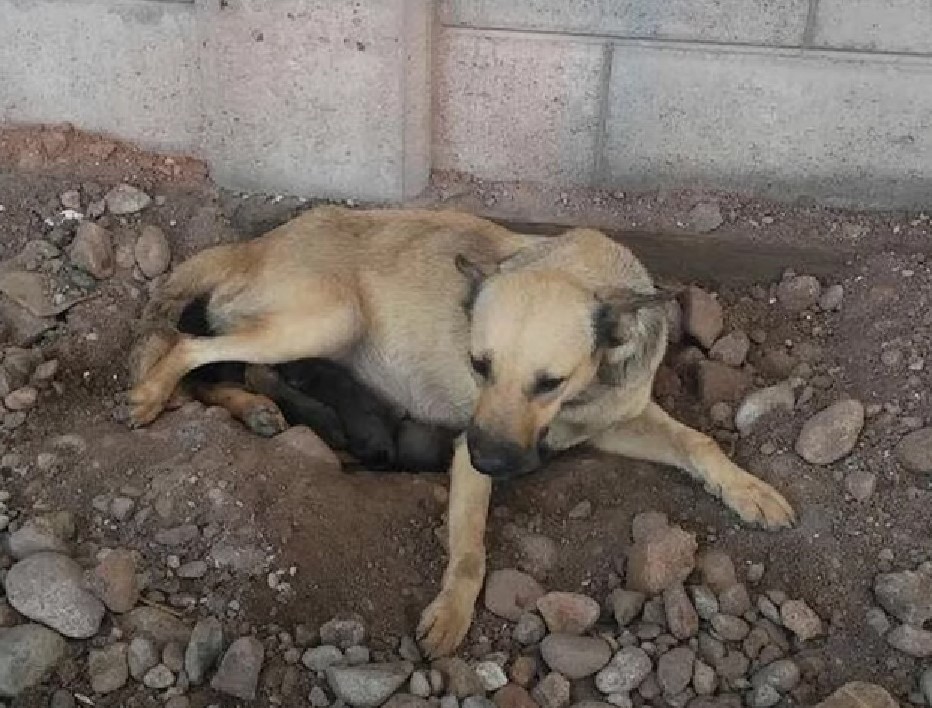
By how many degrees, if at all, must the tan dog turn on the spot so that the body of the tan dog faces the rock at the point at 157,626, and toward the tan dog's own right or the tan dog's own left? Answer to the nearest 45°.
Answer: approximately 90° to the tan dog's own right

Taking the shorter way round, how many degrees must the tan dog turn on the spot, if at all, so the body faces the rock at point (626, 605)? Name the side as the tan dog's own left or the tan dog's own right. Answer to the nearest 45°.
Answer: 0° — it already faces it

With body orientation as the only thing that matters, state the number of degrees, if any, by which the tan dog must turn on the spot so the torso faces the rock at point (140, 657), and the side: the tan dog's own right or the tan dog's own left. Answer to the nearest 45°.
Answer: approximately 90° to the tan dog's own right

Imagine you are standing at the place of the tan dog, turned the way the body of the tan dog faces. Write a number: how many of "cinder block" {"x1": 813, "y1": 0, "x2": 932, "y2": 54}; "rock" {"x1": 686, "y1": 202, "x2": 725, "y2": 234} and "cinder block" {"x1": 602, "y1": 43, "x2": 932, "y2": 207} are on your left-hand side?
3

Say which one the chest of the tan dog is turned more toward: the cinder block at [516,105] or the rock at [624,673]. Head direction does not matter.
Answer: the rock

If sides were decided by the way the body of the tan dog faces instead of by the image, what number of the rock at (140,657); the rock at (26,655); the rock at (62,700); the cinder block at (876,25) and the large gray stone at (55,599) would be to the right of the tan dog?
4

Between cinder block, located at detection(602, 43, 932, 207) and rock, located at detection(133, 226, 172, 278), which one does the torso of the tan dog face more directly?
the cinder block

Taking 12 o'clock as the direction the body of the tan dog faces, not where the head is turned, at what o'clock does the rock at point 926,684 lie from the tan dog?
The rock is roughly at 12 o'clock from the tan dog.

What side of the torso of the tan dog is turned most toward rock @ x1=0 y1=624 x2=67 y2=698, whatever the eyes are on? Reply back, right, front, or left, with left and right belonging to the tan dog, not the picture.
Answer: right

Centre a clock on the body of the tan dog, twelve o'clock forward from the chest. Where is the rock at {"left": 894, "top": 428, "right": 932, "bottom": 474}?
The rock is roughly at 11 o'clock from the tan dog.

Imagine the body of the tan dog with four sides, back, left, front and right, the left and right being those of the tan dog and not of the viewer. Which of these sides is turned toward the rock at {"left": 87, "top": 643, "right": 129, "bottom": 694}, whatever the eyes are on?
right

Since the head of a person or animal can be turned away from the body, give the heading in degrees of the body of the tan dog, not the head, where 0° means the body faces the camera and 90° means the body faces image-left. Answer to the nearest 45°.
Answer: approximately 315°

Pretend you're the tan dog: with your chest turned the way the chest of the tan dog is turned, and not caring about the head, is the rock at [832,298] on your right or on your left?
on your left
